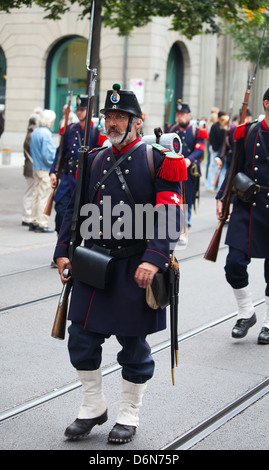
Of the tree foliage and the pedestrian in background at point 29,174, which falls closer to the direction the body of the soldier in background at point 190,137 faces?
the pedestrian in background

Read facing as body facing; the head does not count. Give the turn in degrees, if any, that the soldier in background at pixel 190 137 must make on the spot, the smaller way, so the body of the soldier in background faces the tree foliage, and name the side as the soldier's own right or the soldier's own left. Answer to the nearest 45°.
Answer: approximately 135° to the soldier's own right

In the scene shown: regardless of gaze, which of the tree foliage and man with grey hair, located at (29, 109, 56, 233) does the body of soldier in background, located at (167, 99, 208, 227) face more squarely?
the man with grey hair

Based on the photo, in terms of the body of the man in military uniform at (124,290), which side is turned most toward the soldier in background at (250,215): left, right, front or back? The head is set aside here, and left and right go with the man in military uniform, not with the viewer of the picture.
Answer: back

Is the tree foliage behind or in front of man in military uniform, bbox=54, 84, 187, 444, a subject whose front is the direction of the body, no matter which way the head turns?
behind

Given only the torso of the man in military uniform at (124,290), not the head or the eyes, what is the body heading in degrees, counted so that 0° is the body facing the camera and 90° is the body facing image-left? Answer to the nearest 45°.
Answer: approximately 45°

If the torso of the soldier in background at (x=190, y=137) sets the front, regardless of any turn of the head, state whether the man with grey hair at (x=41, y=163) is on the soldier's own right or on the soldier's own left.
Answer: on the soldier's own right

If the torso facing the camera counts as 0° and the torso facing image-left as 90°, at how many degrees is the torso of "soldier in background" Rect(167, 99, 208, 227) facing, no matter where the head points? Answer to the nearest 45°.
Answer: approximately 45°

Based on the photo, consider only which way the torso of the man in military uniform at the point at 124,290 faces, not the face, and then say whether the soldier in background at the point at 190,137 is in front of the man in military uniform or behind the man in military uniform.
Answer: behind

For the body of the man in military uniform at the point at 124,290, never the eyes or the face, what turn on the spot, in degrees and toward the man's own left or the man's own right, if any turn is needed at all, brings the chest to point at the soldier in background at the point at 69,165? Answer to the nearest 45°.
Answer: approximately 135° to the man's own right

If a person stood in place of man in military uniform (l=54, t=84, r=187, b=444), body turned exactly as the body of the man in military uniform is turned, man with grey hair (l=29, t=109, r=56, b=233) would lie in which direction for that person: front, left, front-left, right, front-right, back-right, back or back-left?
back-right
